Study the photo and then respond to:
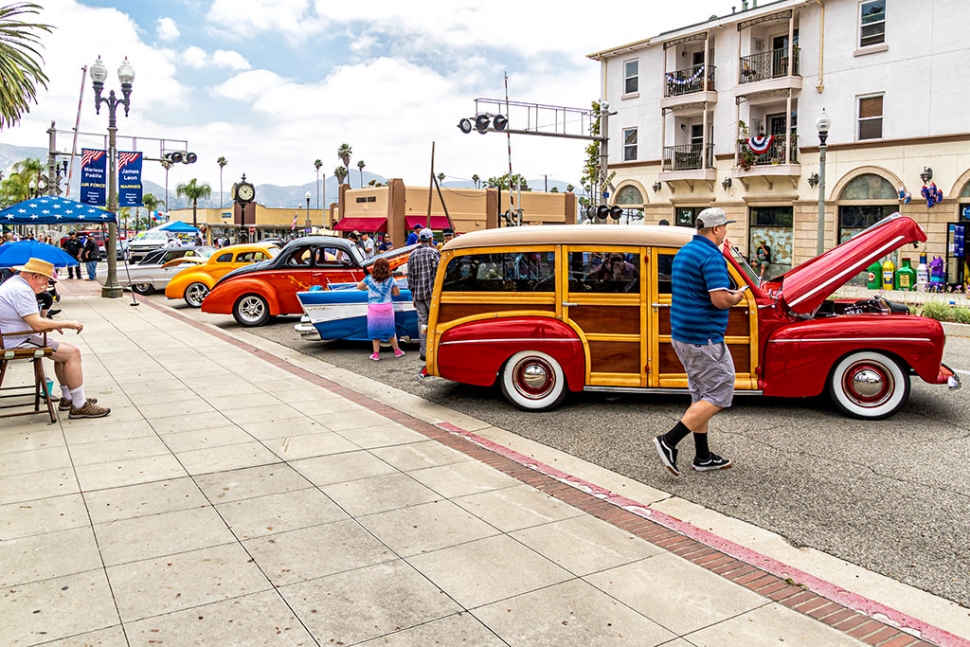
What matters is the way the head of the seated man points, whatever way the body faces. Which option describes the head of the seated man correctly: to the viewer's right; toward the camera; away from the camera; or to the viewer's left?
to the viewer's right

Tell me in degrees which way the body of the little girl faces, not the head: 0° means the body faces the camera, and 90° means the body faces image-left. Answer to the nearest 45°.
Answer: approximately 180°

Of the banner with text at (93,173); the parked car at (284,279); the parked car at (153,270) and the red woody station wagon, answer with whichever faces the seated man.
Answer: the banner with text

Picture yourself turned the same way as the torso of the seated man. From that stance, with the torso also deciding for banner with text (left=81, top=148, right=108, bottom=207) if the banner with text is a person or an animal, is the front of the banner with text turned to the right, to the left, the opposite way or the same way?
to the right

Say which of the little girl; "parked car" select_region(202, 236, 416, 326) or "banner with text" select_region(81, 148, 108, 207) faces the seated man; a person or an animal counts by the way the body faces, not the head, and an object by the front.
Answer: the banner with text

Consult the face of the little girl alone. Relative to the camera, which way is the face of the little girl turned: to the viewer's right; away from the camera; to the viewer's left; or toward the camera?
away from the camera

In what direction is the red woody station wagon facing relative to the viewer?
to the viewer's right

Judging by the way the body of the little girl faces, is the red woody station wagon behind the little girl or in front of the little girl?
behind

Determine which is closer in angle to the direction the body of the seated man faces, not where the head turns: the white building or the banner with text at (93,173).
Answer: the white building

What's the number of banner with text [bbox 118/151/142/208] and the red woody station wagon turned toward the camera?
1

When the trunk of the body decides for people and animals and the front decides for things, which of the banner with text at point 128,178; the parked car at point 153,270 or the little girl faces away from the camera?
the little girl

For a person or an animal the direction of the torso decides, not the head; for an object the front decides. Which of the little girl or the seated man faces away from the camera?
the little girl

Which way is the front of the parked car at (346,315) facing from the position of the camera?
facing to the right of the viewer

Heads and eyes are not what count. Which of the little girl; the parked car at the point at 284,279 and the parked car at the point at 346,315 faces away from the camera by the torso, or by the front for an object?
the little girl
